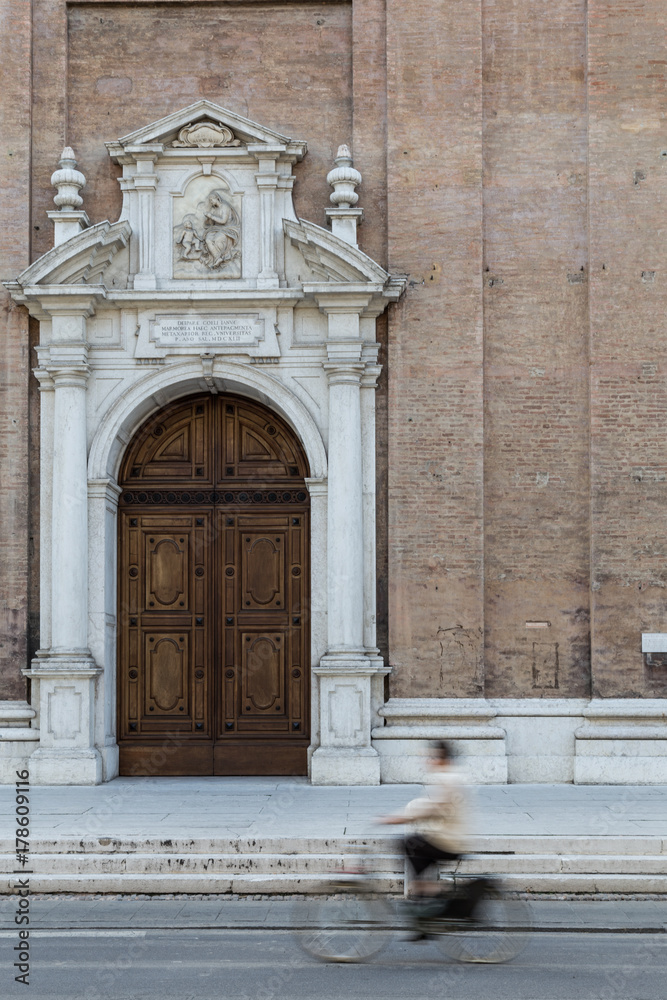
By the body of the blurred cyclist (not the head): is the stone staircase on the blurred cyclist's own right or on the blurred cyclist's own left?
on the blurred cyclist's own right

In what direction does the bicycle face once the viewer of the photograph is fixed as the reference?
facing to the left of the viewer

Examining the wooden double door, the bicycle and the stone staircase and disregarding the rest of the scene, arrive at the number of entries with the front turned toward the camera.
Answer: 2

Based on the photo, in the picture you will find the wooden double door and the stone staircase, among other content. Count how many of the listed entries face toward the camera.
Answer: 2

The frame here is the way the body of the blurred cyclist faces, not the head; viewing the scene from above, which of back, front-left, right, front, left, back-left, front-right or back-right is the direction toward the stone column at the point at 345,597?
right

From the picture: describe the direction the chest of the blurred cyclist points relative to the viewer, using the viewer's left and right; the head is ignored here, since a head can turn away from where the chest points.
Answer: facing to the left of the viewer

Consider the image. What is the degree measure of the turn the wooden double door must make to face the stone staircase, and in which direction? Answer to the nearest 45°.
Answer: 0° — it already faces it

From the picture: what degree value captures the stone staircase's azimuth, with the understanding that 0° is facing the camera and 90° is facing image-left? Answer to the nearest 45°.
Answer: approximately 0°

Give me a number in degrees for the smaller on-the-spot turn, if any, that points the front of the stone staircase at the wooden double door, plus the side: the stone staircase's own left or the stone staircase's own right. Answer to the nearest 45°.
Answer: approximately 180°
